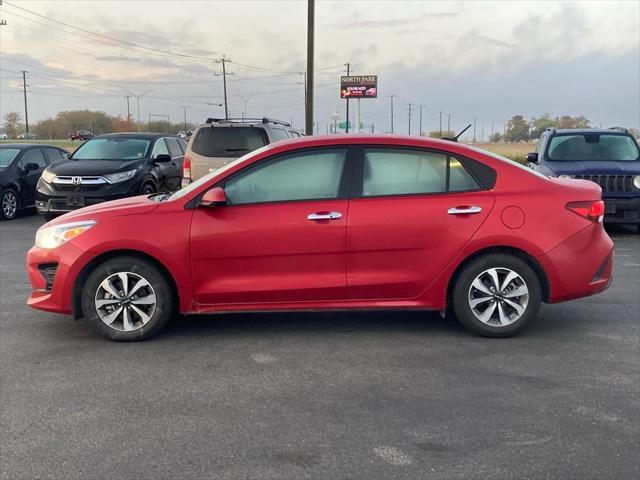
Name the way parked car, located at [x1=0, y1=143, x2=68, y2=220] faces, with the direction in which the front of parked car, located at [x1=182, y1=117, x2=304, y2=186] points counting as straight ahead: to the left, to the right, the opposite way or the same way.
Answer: the opposite way

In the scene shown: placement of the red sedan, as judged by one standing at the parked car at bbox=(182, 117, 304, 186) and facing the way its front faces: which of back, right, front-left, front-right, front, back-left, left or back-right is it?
back-right

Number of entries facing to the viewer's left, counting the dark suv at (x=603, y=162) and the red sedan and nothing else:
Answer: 1

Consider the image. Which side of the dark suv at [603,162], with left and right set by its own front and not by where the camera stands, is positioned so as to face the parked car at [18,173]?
right

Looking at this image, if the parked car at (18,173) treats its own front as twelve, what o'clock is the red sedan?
The red sedan is roughly at 10 o'clock from the parked car.

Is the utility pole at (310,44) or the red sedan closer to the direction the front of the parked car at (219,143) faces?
the utility pole

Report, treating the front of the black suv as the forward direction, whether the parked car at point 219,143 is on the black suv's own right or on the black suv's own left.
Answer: on the black suv's own left

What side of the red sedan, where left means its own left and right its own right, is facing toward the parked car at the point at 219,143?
right

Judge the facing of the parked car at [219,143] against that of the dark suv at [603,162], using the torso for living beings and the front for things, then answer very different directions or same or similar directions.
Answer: very different directions

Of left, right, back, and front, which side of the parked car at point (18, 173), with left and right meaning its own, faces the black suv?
left

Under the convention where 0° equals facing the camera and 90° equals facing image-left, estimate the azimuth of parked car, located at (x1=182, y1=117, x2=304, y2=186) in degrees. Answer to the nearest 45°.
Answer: approximately 225°

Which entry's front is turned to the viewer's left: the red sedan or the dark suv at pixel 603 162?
the red sedan
